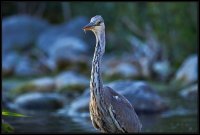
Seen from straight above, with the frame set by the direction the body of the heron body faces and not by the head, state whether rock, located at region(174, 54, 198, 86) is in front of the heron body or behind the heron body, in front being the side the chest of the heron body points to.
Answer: behind

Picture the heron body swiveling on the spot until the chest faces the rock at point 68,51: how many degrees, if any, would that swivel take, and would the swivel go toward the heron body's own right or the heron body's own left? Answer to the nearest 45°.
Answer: approximately 135° to the heron body's own right

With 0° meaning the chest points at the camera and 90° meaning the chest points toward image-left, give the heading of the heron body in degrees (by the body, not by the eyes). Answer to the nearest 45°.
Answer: approximately 45°

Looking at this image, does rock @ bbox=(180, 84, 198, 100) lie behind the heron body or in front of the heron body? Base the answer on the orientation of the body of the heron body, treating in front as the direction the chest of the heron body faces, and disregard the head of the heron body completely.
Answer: behind

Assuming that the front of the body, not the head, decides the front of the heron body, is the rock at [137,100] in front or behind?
behind

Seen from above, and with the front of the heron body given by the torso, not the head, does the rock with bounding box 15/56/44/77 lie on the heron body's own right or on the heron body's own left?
on the heron body's own right
